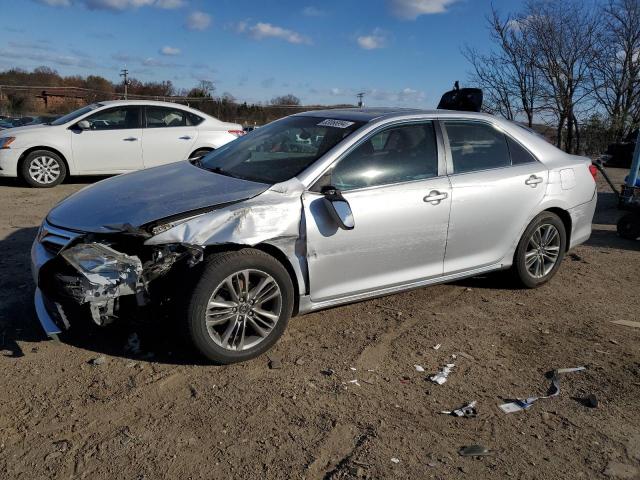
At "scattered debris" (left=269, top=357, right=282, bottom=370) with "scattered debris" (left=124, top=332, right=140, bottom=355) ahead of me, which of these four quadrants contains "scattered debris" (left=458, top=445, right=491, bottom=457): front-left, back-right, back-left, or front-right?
back-left

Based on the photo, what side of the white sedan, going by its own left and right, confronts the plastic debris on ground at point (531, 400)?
left

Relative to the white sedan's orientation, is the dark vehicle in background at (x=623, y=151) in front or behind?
behind

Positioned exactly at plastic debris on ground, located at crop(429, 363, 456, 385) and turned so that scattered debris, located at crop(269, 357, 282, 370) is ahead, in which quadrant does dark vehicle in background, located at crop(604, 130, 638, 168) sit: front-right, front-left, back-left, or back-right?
back-right

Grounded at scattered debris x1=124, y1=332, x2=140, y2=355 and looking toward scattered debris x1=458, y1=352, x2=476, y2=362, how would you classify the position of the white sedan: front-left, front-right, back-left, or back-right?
back-left

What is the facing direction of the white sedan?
to the viewer's left

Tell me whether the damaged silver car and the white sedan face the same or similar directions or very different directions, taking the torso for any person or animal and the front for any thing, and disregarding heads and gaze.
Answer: same or similar directions

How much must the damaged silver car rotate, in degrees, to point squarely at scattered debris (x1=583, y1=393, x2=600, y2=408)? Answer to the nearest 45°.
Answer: approximately 90° to its left

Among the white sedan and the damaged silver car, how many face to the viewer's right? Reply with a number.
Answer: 0

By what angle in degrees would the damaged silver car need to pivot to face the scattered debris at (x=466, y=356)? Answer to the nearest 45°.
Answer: approximately 135° to its left

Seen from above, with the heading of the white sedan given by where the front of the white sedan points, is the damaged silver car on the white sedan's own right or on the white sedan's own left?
on the white sedan's own left

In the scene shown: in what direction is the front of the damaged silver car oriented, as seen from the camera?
facing the viewer and to the left of the viewer
